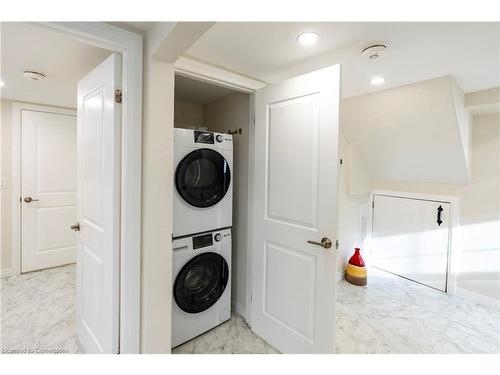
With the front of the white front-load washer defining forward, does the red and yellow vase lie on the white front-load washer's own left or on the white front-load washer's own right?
on the white front-load washer's own left

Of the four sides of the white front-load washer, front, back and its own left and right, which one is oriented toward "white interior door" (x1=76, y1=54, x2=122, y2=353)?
right

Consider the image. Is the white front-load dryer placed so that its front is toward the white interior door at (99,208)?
no

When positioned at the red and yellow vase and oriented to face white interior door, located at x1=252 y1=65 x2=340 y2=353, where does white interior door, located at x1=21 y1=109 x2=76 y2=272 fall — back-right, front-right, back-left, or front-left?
front-right

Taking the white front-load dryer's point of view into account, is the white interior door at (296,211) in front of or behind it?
in front

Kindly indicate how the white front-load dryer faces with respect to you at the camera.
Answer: facing the viewer and to the right of the viewer

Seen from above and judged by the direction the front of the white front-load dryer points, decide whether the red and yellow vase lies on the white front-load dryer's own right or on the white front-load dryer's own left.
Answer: on the white front-load dryer's own left

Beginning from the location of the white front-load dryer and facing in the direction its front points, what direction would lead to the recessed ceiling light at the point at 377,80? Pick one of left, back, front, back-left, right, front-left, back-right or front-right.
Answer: front-left
